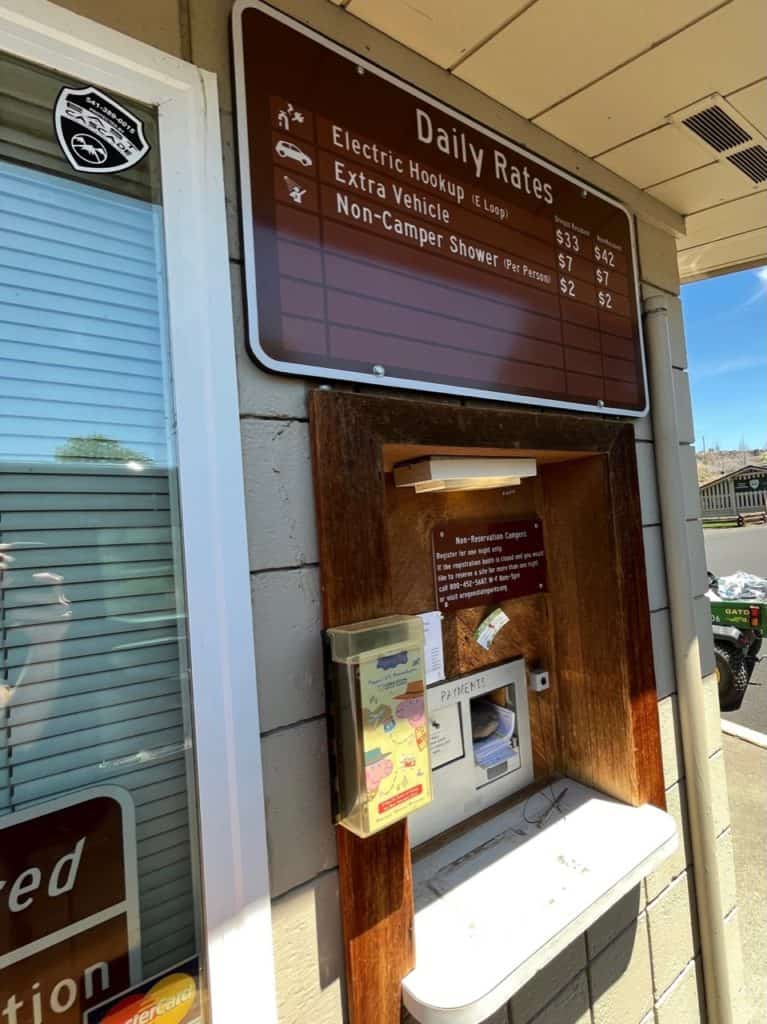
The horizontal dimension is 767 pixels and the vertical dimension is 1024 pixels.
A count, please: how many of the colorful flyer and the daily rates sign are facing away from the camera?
0

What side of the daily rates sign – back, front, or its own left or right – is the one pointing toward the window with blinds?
right

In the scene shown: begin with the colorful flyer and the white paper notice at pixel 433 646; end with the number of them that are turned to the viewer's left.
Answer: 0

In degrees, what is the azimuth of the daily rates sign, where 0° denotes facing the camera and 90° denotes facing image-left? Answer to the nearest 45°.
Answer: approximately 315°

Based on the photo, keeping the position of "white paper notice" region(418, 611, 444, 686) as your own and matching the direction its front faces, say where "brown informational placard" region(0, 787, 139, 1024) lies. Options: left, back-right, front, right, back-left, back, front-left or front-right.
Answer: right

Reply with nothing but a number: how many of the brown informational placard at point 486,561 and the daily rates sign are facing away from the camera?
0

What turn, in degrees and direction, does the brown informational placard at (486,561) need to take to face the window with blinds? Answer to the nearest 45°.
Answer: approximately 90° to its right

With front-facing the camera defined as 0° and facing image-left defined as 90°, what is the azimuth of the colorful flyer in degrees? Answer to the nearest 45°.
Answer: approximately 315°

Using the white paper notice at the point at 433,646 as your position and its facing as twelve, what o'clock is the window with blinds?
The window with blinds is roughly at 3 o'clock from the white paper notice.

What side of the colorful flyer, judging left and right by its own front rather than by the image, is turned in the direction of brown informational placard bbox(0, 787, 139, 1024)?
right

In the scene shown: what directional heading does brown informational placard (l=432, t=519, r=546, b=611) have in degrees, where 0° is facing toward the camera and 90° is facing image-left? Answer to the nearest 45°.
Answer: approximately 315°
